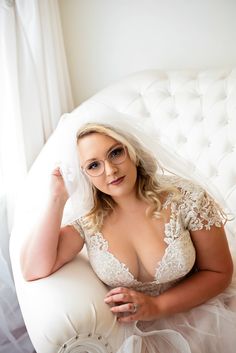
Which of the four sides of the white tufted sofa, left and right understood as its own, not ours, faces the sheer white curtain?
right

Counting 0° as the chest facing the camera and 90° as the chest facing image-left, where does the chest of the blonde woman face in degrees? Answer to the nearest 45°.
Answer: approximately 0°

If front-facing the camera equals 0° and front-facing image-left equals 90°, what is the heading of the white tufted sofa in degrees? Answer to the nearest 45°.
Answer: approximately 0°

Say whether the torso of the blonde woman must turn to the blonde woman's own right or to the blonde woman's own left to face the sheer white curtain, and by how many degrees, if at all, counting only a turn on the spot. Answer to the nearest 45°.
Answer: approximately 135° to the blonde woman's own right
